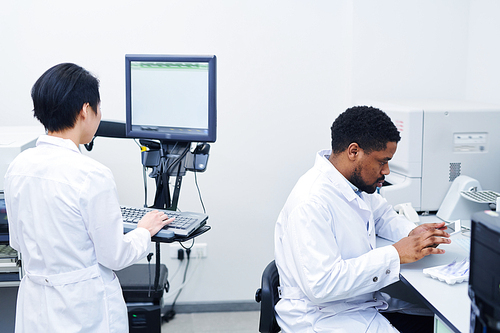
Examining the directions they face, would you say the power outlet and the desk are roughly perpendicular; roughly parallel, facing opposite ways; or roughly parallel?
roughly perpendicular

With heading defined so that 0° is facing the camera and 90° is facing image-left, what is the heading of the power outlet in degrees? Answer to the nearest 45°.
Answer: approximately 0°

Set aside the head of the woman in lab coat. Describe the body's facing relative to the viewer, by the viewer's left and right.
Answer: facing away from the viewer and to the right of the viewer

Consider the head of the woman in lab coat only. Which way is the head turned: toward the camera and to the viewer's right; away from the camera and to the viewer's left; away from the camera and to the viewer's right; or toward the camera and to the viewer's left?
away from the camera and to the viewer's right

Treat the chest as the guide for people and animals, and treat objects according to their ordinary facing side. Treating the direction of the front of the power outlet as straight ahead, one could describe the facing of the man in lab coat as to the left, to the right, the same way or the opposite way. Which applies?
to the left

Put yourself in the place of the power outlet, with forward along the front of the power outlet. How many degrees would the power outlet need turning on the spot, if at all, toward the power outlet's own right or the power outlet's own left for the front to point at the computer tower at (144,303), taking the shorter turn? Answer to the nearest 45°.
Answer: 0° — it already faces it

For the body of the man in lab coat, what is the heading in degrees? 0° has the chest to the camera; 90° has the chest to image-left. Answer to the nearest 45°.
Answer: approximately 270°

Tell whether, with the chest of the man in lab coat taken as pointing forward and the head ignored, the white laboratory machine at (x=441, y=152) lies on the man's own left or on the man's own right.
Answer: on the man's own left
